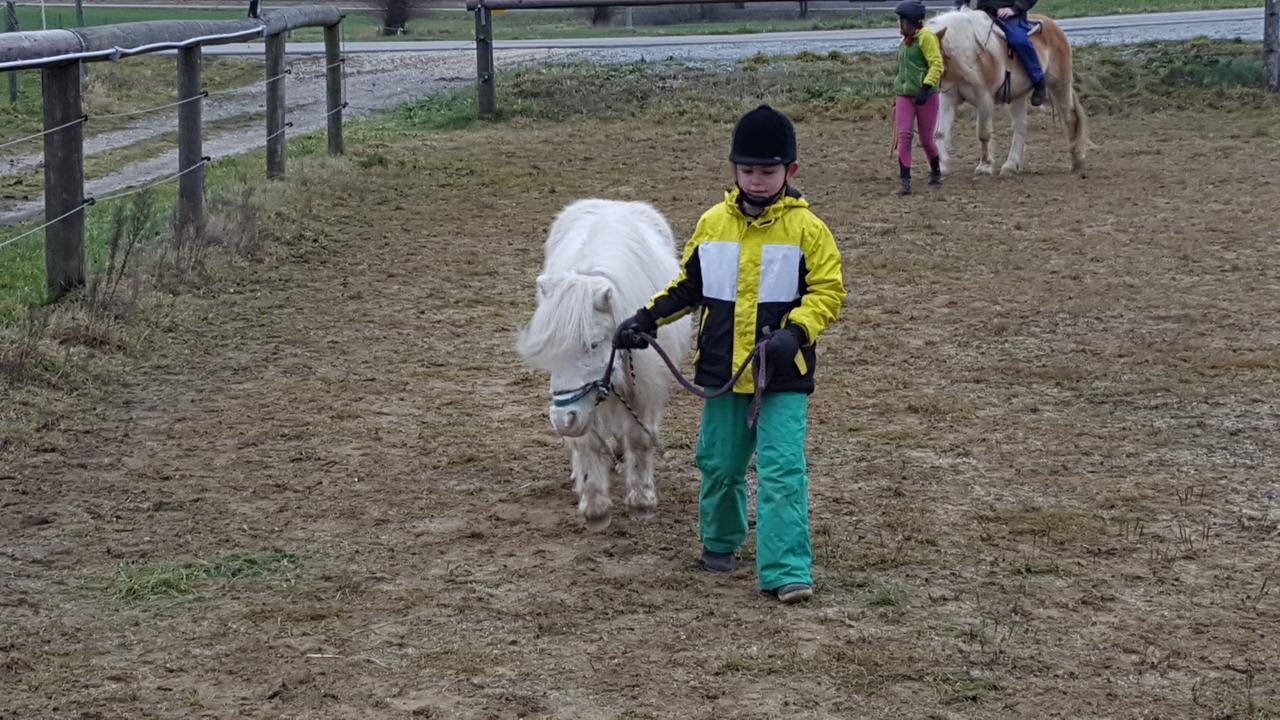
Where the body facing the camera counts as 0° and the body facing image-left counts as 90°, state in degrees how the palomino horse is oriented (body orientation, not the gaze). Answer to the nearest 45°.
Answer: approximately 45°

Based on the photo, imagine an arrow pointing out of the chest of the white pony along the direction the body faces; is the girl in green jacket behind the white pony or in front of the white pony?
behind

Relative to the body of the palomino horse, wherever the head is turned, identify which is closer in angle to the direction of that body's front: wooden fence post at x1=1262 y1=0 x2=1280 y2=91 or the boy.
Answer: the boy

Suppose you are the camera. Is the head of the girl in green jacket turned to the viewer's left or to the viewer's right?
to the viewer's left

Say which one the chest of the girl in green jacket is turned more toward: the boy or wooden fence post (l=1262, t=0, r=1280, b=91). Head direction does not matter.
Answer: the boy

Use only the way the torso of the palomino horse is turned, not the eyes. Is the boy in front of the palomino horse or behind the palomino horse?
in front

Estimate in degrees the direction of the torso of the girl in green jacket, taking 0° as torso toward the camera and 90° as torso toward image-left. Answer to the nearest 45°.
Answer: approximately 45°

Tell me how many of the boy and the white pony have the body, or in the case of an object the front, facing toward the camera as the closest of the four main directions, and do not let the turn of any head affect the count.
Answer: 2

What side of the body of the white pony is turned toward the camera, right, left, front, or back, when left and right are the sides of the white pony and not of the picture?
front

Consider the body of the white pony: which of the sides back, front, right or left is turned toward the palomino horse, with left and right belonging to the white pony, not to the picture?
back

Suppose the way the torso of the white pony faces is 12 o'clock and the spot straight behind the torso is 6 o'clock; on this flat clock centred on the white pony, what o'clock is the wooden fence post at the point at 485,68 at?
The wooden fence post is roughly at 6 o'clock from the white pony.

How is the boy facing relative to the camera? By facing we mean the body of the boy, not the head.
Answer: toward the camera

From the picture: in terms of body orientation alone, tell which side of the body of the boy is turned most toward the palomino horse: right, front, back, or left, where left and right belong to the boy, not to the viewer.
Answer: back

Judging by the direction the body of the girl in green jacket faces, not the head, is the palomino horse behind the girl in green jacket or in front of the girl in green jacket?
behind
